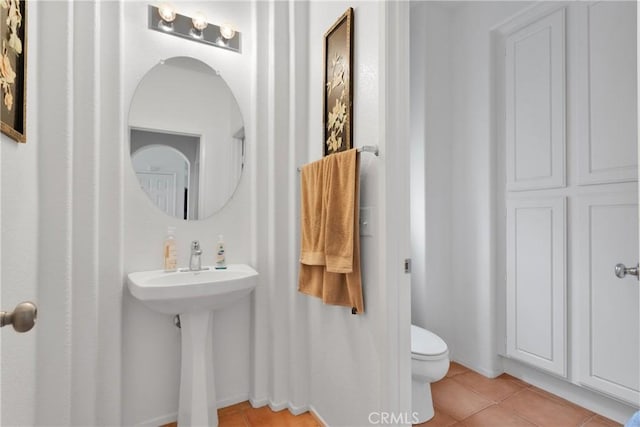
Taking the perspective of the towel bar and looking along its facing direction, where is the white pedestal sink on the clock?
The white pedestal sink is roughly at 2 o'clock from the towel bar.

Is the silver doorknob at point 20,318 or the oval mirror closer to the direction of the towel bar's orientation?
the silver doorknob

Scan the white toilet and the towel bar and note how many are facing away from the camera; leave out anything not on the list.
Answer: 0

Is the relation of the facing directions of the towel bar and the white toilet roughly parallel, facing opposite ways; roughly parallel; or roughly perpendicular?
roughly perpendicular

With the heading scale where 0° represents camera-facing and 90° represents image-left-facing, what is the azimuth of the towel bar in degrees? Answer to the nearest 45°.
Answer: approximately 45°

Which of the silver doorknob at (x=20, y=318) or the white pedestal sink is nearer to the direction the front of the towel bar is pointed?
the silver doorknob

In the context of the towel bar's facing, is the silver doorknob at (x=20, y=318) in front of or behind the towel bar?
in front
